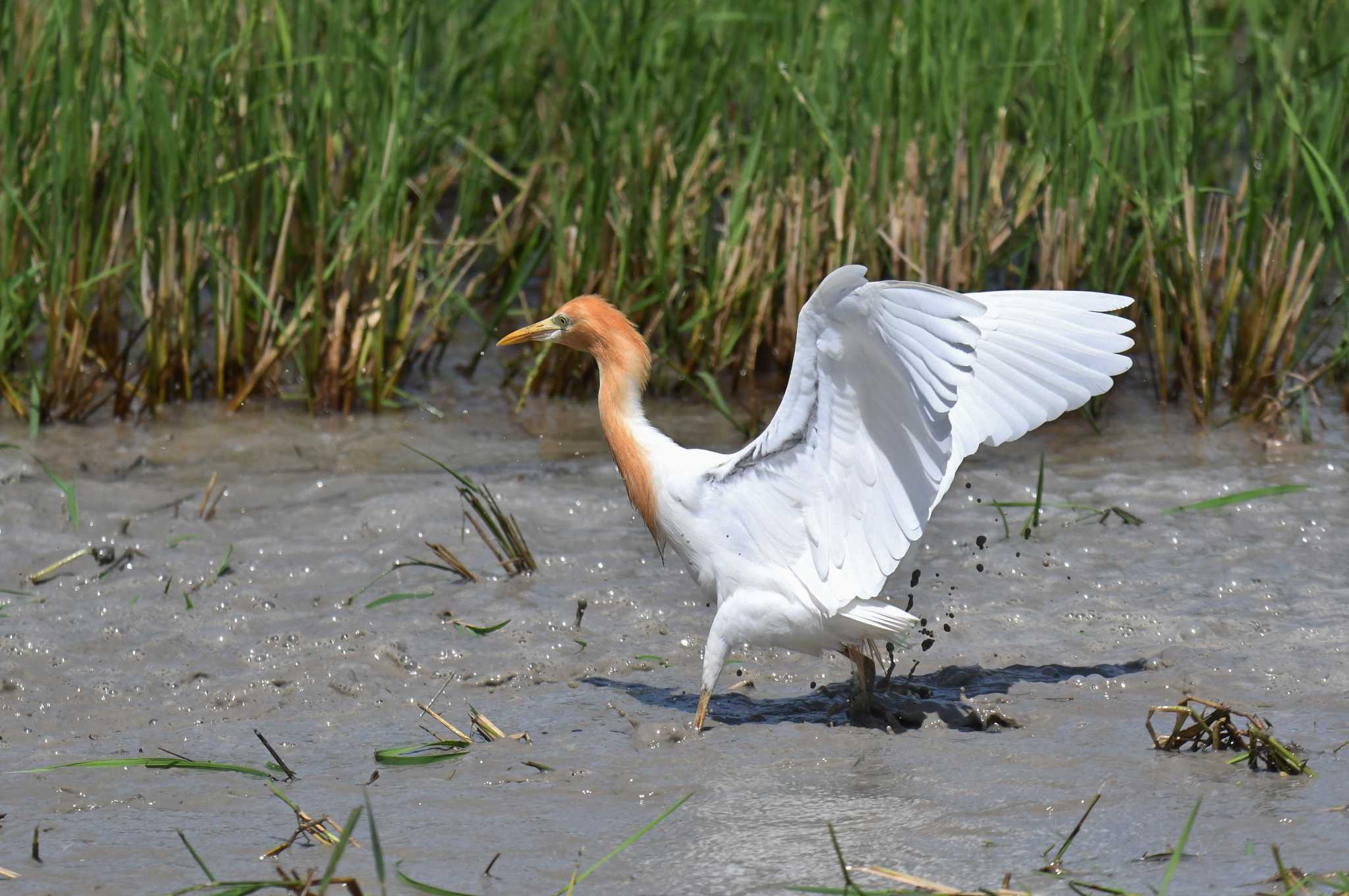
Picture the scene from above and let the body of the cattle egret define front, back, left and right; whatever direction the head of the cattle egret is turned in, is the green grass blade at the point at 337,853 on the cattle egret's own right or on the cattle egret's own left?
on the cattle egret's own left

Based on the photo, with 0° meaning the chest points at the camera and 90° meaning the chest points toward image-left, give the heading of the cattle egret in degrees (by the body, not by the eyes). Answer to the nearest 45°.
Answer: approximately 90°

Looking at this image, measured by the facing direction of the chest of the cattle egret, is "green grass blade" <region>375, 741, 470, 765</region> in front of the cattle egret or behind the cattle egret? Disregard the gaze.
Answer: in front

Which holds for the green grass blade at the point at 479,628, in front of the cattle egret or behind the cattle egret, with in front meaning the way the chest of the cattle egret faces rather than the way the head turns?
in front

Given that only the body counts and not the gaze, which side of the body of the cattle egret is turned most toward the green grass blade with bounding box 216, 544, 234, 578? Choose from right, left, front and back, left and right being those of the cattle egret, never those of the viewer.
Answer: front

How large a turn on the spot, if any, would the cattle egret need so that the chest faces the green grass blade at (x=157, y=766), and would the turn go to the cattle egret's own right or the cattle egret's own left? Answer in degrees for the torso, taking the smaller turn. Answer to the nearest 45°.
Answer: approximately 45° to the cattle egret's own left

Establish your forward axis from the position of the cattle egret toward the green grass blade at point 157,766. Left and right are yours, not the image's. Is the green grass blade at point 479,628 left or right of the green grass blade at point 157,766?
right

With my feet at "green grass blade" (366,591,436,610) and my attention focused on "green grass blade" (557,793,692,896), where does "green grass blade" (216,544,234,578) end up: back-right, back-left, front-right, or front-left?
back-right

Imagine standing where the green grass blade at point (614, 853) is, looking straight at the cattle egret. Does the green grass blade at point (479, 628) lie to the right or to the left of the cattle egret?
left
